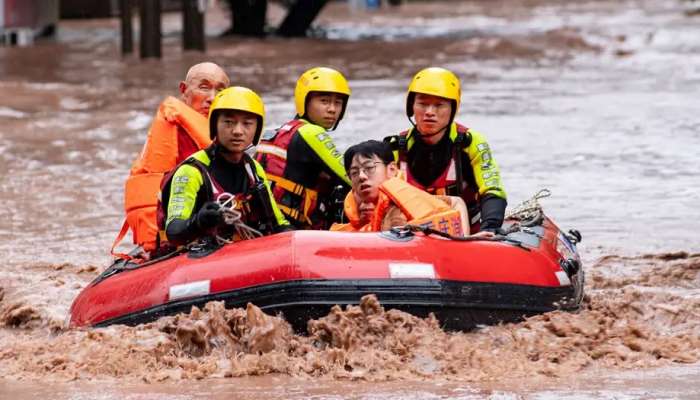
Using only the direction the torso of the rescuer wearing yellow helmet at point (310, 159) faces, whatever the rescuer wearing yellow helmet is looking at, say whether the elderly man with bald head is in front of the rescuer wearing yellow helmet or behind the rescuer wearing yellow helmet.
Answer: behind

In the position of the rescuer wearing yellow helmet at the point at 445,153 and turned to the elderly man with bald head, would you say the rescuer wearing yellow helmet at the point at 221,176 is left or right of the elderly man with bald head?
left

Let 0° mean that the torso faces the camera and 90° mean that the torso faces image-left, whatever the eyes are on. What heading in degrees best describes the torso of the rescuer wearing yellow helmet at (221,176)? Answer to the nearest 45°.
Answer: approximately 315°

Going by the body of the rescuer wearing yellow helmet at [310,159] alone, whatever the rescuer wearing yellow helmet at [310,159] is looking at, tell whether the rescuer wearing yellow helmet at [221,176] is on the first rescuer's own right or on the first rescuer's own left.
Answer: on the first rescuer's own right

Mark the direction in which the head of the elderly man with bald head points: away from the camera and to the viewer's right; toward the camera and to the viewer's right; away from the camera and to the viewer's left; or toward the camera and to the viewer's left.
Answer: toward the camera and to the viewer's right
